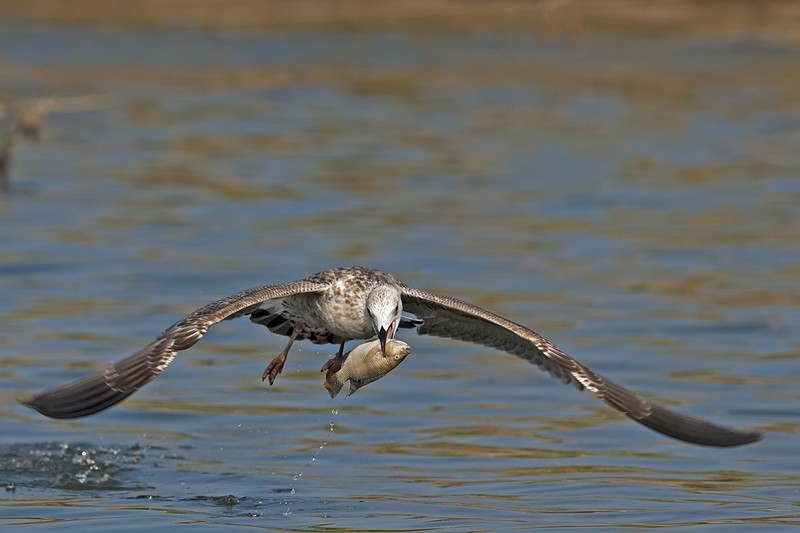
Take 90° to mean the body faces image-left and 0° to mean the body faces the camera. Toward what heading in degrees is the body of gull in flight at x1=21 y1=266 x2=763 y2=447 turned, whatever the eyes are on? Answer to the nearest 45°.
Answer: approximately 315°
